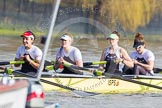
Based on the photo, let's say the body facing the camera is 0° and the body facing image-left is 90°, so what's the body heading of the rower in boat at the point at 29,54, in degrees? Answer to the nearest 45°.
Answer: approximately 45°

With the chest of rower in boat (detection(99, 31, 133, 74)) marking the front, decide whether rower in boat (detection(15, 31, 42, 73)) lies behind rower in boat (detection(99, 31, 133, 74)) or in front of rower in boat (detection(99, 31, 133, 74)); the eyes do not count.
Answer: in front

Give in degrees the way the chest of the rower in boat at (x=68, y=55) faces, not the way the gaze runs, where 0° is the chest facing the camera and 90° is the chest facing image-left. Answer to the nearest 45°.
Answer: approximately 45°

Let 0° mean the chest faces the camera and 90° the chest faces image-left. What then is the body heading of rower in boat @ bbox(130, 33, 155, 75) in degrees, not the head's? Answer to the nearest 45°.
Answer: approximately 45°

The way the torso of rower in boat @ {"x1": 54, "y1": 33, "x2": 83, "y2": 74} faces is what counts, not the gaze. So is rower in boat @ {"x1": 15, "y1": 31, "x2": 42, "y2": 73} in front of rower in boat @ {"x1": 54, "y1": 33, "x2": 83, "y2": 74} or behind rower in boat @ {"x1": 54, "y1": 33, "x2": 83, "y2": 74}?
in front
